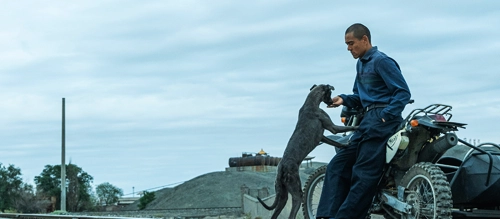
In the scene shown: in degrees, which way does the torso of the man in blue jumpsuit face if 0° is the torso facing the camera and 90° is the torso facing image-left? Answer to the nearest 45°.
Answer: approximately 45°

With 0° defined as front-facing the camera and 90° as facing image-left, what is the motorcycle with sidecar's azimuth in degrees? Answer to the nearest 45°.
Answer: approximately 135°
